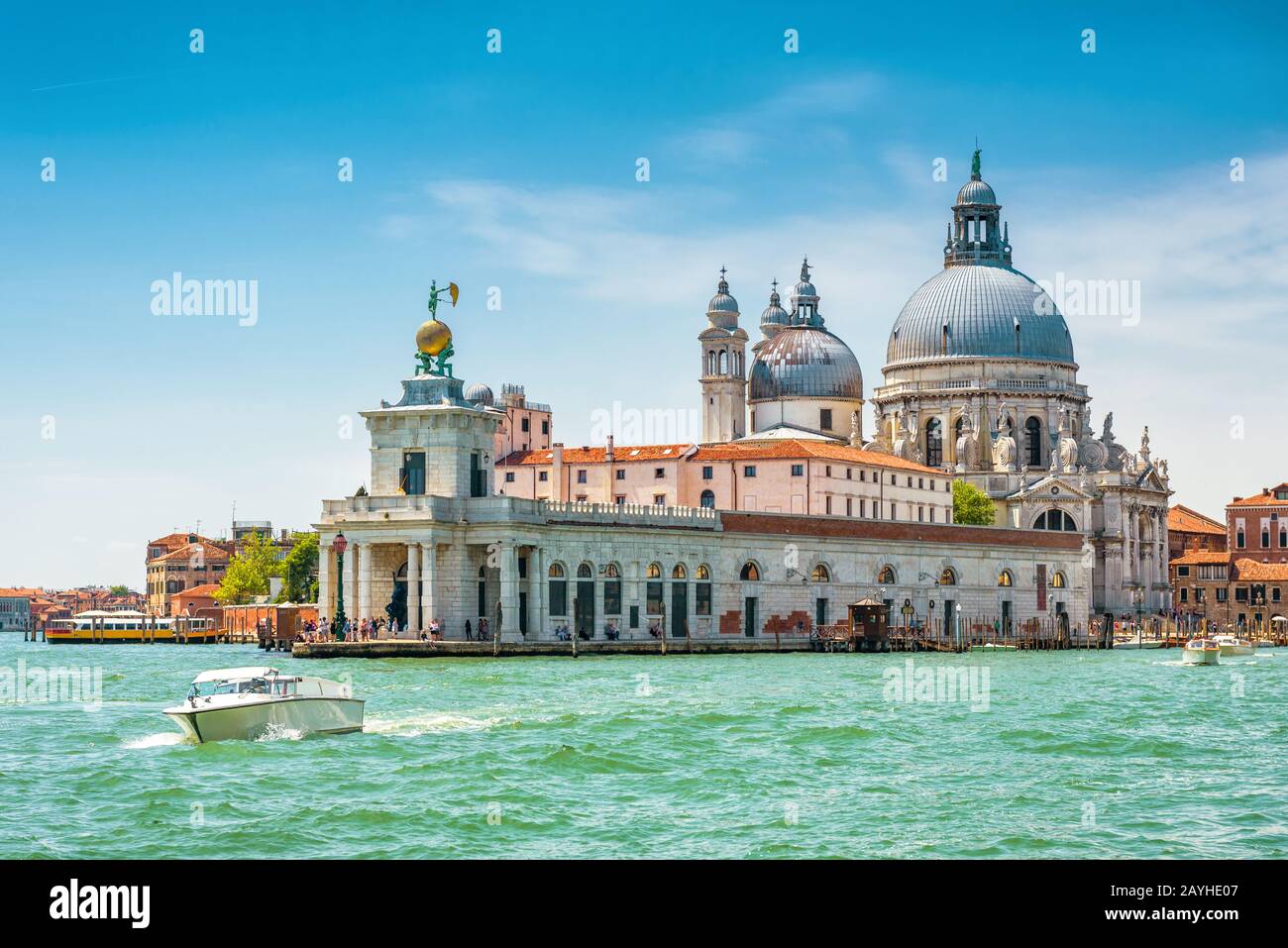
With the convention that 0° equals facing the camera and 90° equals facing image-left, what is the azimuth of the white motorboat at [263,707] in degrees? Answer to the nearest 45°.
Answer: approximately 45°
